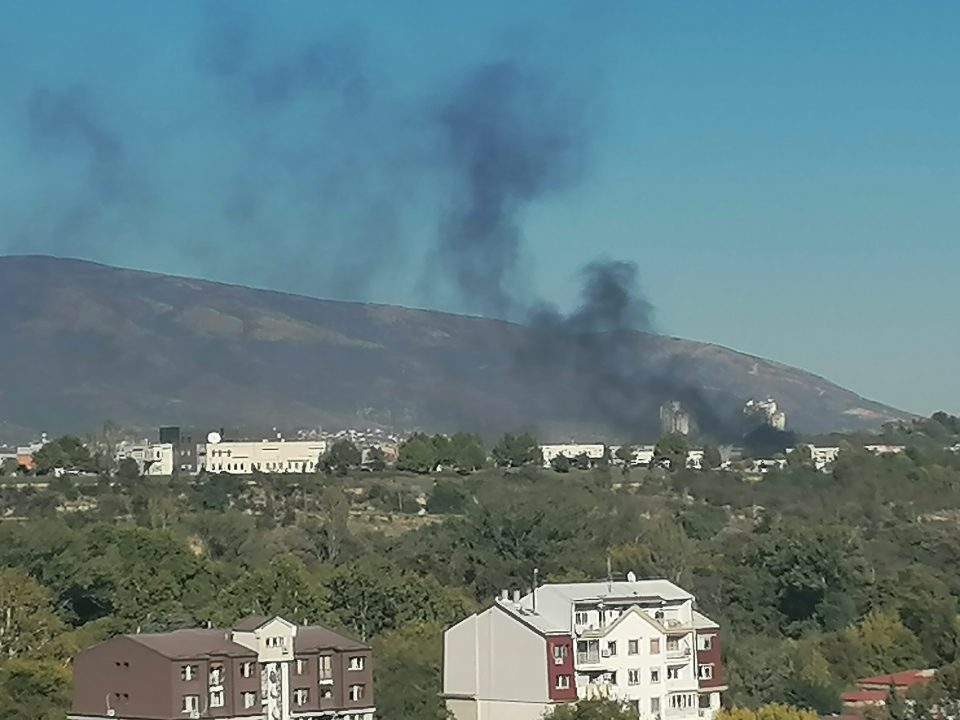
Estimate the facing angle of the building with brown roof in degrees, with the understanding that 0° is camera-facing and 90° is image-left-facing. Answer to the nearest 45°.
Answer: approximately 315°

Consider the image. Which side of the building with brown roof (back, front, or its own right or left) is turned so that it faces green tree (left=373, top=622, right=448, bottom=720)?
left

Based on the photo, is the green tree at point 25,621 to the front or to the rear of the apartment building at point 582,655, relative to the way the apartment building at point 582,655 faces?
to the rear

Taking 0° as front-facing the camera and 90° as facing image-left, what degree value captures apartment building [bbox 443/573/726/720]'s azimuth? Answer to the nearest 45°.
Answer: approximately 315°

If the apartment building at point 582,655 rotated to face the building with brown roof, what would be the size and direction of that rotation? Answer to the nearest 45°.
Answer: approximately 135° to its right

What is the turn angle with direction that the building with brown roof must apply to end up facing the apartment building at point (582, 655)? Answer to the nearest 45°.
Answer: approximately 45° to its left
